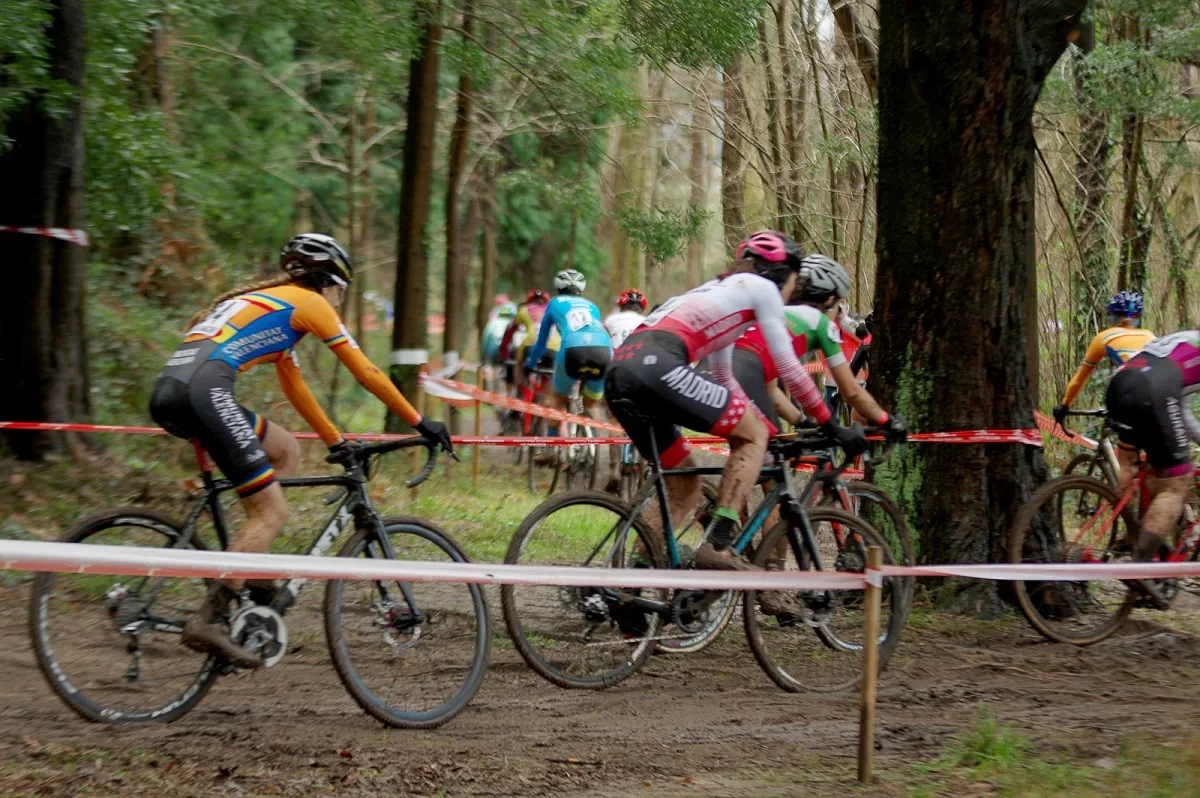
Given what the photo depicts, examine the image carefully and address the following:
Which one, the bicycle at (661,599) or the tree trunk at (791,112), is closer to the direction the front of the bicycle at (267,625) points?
the bicycle

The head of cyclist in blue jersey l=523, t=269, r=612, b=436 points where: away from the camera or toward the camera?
away from the camera

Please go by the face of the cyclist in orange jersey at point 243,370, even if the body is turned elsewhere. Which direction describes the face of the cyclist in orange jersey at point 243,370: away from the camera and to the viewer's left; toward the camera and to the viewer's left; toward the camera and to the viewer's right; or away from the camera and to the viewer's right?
away from the camera and to the viewer's right

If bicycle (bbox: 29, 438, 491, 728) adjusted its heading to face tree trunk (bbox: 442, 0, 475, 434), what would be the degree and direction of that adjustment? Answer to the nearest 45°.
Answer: approximately 90° to its left

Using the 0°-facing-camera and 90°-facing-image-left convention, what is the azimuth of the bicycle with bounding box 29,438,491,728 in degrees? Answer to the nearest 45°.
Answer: approximately 270°

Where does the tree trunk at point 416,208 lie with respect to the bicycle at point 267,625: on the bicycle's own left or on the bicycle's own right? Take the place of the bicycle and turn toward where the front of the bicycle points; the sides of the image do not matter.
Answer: on the bicycle's own left

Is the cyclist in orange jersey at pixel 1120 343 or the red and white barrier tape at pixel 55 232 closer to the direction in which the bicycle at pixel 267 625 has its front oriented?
the cyclist in orange jersey

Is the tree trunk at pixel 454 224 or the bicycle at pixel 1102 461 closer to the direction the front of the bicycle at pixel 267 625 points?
the bicycle

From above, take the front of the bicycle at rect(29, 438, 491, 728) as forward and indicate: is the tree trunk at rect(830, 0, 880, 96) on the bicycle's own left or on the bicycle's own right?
on the bicycle's own left

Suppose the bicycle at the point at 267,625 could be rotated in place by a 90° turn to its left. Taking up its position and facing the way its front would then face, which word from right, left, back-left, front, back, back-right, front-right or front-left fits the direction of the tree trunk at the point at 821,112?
front-right

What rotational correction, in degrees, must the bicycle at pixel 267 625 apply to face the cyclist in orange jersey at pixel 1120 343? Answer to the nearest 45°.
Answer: approximately 45° to its left

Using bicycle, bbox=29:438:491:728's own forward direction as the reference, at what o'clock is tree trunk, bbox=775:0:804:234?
The tree trunk is roughly at 10 o'clock from the bicycle.

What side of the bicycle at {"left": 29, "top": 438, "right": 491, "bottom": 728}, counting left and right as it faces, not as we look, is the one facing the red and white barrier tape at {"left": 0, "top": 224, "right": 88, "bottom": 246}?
left

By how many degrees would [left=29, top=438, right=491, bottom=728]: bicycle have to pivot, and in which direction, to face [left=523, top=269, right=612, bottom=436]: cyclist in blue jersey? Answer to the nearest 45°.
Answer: approximately 45° to its left

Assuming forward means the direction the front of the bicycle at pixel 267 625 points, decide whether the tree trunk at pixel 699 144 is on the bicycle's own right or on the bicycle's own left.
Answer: on the bicycle's own left
